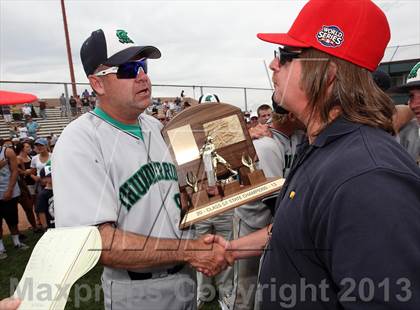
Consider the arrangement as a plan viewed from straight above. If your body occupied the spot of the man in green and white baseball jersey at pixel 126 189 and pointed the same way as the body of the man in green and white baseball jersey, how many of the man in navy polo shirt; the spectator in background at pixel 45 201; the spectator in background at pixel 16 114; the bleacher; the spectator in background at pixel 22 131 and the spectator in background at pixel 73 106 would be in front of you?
1

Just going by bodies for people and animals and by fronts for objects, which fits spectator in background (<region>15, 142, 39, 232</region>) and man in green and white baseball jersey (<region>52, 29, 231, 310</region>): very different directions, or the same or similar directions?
same or similar directions

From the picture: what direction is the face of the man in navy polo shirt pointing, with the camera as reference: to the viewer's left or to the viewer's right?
to the viewer's left

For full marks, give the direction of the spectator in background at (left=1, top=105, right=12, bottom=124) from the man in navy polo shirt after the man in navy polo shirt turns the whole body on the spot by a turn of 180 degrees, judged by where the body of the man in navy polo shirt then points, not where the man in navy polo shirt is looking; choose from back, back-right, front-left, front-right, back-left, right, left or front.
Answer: back-left

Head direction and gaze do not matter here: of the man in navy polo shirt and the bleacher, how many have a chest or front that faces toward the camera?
1

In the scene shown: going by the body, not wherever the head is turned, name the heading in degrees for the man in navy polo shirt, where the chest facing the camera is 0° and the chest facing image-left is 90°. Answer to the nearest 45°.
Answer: approximately 90°

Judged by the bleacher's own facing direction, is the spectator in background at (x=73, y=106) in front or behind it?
behind

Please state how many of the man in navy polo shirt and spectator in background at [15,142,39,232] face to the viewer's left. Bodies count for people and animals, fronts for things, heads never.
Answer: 1

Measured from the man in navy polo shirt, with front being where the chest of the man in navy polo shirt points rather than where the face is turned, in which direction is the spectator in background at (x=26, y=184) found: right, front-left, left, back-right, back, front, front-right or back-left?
front-right

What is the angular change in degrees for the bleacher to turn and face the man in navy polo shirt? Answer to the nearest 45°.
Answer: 0° — it already faces them

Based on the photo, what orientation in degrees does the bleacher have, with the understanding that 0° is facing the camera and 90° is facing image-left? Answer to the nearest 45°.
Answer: approximately 0°

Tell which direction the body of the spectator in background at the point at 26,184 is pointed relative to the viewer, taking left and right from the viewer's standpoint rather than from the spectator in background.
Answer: facing the viewer and to the right of the viewer

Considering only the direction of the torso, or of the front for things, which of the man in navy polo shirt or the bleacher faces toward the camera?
the bleacher
